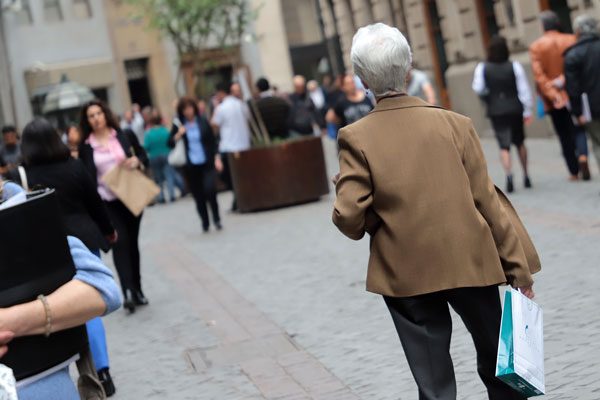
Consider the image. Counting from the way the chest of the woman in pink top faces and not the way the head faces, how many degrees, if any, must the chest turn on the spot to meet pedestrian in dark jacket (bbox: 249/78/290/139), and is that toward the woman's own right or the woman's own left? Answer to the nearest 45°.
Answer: approximately 180°

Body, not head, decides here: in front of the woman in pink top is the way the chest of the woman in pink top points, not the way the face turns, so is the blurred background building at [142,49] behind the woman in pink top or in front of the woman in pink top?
behind

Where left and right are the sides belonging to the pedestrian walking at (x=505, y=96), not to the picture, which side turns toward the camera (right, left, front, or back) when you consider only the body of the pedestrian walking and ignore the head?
back

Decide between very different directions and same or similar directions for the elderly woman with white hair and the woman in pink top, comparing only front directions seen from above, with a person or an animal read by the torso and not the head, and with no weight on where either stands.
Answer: very different directions

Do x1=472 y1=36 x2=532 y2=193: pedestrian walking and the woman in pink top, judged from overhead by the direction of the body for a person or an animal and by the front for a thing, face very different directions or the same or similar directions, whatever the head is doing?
very different directions

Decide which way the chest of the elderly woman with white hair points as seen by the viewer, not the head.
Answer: away from the camera

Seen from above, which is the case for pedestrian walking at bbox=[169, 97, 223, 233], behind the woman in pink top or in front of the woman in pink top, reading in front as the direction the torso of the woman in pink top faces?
behind

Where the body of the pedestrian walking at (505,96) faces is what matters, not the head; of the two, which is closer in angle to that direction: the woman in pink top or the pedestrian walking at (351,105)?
the pedestrian walking

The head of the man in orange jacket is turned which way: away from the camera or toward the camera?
away from the camera

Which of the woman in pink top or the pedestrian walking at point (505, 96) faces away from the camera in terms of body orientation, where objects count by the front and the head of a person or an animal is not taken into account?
the pedestrian walking

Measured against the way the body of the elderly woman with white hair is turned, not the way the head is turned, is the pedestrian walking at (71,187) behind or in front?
in front

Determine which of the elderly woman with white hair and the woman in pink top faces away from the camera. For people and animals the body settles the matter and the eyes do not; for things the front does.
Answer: the elderly woman with white hair
